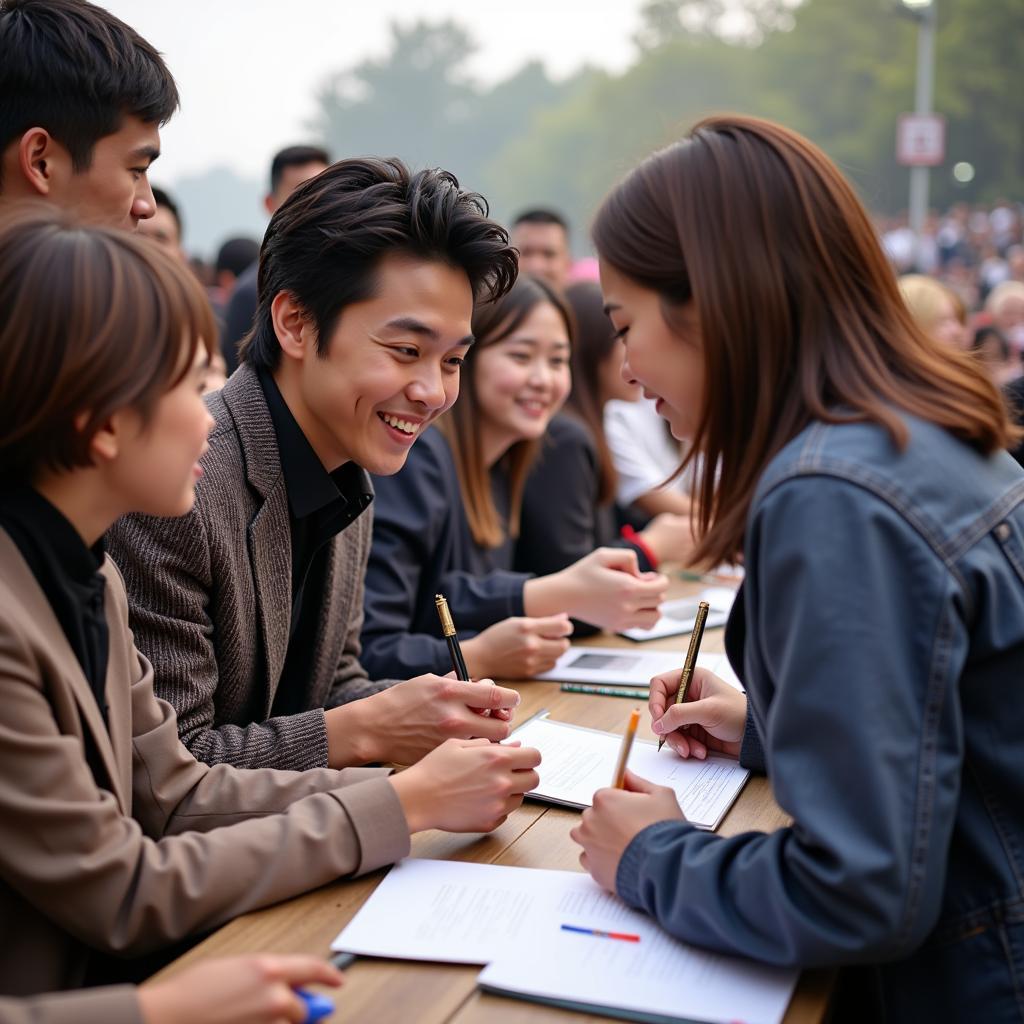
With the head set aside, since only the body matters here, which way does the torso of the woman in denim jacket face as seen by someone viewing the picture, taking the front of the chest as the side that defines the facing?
to the viewer's left

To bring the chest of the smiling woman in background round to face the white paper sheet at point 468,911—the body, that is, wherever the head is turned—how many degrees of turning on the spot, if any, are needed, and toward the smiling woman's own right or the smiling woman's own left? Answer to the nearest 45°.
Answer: approximately 45° to the smiling woman's own right

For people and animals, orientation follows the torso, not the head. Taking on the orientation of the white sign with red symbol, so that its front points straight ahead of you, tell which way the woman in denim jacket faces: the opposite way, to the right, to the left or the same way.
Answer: to the right

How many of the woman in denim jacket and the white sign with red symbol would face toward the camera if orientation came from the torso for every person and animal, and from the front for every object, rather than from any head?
1

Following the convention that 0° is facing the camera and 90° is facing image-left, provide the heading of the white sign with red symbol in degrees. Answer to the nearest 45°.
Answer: approximately 0°

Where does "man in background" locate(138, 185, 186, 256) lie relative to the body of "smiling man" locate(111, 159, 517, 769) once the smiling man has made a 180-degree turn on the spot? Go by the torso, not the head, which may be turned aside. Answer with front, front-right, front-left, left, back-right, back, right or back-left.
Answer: front-right

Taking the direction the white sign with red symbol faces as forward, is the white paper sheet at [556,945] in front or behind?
in front

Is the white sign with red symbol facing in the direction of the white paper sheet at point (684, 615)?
yes

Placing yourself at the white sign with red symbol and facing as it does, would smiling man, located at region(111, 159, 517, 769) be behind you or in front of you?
in front

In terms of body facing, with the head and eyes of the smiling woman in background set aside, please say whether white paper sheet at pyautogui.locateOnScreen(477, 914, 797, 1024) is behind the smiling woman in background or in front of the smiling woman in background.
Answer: in front

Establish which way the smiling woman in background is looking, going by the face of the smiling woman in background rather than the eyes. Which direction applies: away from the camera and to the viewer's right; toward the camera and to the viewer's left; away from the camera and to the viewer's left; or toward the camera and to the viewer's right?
toward the camera and to the viewer's right
